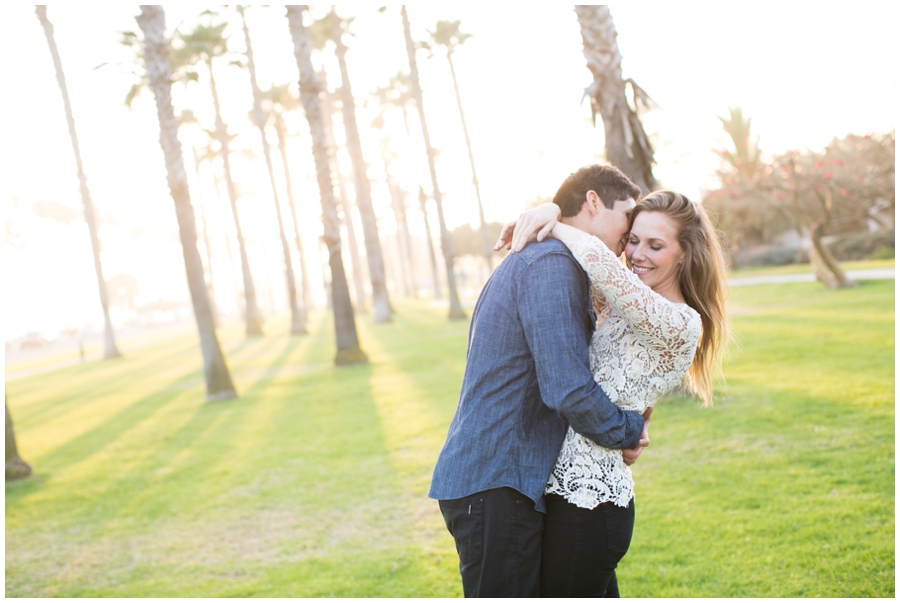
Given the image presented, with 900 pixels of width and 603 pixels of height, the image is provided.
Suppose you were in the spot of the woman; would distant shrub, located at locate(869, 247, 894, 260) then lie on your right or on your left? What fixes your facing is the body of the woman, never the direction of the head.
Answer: on your right

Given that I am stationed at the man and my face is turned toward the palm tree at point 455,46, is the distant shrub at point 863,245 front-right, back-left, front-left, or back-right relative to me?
front-right

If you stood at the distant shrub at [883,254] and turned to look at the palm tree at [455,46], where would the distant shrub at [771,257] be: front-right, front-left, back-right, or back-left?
front-right

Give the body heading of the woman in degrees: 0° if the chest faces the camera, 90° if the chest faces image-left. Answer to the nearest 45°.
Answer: approximately 90°

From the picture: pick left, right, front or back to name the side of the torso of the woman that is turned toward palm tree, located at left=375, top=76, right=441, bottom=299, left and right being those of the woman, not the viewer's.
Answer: right

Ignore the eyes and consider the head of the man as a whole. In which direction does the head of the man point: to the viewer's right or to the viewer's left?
to the viewer's right

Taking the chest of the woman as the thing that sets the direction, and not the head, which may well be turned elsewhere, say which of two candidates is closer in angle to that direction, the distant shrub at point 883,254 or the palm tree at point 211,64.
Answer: the palm tree

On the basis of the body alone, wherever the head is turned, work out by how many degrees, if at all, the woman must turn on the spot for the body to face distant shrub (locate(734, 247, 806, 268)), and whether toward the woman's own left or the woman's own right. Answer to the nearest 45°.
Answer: approximately 90° to the woman's own right
